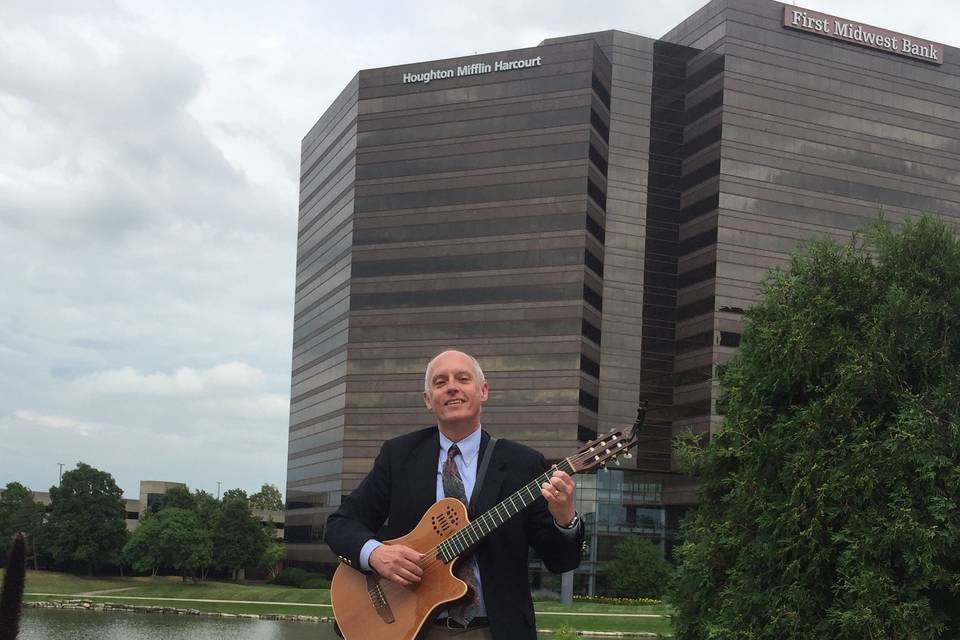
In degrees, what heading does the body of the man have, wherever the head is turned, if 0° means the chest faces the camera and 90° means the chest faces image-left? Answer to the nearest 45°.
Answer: approximately 0°
